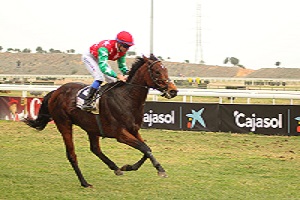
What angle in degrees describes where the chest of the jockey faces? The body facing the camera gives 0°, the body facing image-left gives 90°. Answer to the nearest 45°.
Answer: approximately 315°
